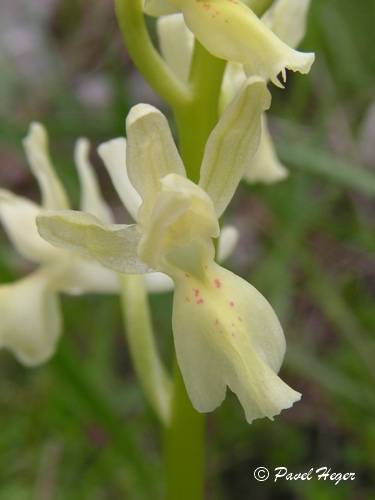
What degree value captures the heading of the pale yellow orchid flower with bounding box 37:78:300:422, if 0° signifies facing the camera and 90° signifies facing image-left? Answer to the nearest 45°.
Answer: approximately 0°
